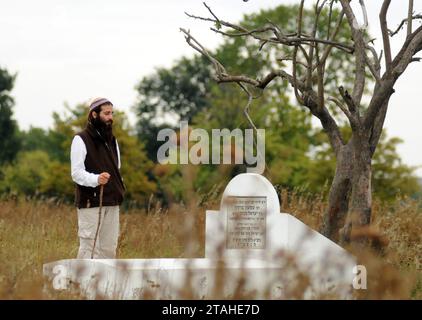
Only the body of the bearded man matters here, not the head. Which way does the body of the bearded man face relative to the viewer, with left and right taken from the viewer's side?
facing the viewer and to the right of the viewer

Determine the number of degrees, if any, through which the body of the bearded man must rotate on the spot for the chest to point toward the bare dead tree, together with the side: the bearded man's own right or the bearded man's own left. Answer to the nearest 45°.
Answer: approximately 45° to the bearded man's own left
